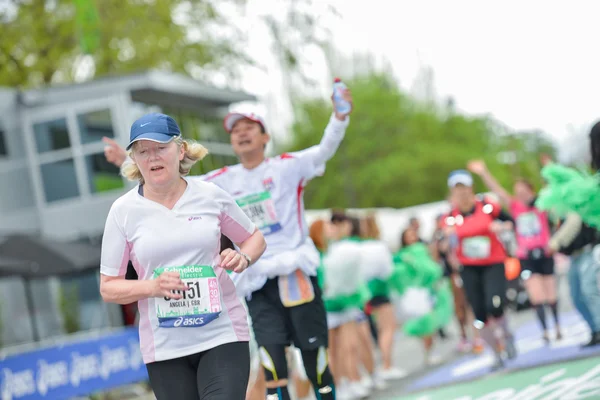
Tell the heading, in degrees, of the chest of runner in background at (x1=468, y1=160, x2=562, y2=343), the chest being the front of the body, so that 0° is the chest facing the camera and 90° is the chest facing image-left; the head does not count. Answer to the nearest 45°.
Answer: approximately 0°

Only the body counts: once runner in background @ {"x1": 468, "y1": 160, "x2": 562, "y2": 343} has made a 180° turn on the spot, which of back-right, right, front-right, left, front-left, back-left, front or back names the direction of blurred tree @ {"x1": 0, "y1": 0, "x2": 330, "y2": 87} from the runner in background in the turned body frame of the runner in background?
front-left

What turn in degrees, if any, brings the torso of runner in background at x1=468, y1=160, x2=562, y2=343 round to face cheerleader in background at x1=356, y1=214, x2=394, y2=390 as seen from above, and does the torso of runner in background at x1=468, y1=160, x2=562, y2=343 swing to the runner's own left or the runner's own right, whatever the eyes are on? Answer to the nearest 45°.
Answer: approximately 45° to the runner's own right

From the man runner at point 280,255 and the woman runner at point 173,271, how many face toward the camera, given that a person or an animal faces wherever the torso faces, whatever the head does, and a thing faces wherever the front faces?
2
